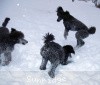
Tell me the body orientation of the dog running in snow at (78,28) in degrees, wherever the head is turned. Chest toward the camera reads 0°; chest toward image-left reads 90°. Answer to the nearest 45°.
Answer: approximately 90°

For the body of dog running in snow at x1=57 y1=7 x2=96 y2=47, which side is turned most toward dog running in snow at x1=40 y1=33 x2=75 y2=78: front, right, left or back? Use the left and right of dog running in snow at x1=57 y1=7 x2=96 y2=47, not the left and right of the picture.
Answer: left
